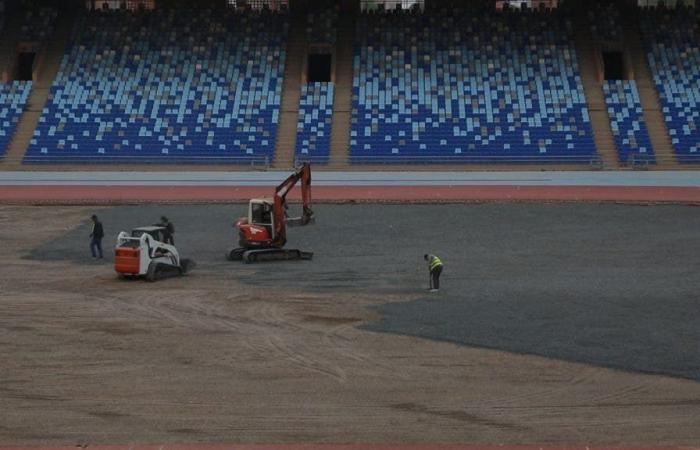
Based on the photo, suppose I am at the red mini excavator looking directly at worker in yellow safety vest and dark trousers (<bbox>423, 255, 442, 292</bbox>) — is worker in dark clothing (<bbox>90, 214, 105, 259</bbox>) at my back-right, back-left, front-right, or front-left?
back-right

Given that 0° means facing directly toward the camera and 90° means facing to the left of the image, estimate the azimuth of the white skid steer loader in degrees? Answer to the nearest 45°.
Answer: approximately 225°

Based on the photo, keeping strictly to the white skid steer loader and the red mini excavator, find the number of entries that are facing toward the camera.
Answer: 0

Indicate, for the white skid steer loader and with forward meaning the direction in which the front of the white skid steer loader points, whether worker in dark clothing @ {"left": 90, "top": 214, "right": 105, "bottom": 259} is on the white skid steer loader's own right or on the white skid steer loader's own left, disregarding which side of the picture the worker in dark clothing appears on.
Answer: on the white skid steer loader's own left

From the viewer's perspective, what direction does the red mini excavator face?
to the viewer's right

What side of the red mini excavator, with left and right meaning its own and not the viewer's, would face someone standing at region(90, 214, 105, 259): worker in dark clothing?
back

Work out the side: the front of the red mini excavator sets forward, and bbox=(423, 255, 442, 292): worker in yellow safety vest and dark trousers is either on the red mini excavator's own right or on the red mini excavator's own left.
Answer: on the red mini excavator's own right
